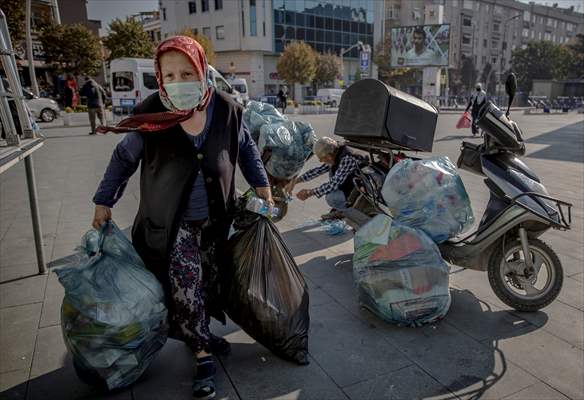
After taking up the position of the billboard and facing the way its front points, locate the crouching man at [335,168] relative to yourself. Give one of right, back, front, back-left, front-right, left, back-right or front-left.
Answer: front

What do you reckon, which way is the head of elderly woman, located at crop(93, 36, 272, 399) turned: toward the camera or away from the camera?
toward the camera

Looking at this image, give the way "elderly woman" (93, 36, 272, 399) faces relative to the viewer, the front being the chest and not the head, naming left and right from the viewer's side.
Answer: facing the viewer

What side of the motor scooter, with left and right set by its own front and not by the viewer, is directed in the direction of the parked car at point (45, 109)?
back

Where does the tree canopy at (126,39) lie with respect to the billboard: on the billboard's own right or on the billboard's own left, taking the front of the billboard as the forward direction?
on the billboard's own right

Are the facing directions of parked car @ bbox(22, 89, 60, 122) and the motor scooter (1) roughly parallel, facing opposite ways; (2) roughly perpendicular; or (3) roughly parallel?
roughly parallel

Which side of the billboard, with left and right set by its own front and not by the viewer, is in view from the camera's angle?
front

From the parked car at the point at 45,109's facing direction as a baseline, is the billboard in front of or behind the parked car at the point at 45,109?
in front

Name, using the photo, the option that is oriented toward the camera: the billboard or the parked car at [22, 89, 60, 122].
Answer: the billboard

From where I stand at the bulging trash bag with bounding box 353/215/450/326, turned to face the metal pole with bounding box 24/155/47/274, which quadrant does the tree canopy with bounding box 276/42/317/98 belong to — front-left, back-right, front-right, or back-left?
front-right

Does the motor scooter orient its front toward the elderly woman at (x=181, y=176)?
no

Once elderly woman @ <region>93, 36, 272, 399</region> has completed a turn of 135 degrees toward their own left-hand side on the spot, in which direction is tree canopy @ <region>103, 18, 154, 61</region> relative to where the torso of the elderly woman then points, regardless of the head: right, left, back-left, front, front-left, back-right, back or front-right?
front-left

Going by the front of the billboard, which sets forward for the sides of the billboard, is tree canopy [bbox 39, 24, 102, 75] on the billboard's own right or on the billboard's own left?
on the billboard's own right

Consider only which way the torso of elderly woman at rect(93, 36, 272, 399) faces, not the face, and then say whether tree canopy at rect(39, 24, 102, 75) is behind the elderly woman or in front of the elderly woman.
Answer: behind

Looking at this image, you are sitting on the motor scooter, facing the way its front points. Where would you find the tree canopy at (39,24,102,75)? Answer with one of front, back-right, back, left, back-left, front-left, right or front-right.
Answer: back

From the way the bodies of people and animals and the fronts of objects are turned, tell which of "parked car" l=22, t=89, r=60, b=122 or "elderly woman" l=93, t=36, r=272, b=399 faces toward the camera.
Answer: the elderly woman

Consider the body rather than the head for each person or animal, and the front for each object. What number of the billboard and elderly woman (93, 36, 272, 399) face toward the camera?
2
